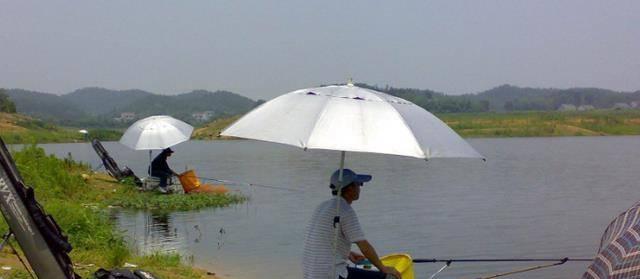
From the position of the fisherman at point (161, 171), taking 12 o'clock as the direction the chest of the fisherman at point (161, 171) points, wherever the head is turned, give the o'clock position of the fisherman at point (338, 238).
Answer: the fisherman at point (338, 238) is roughly at 3 o'clock from the fisherman at point (161, 171).

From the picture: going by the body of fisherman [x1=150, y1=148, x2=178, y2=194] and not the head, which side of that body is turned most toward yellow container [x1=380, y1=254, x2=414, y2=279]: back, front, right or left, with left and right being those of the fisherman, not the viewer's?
right

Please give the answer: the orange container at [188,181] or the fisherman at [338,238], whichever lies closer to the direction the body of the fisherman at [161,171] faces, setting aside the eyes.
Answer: the orange container

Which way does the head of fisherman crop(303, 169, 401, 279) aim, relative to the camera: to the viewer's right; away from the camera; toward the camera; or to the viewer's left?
to the viewer's right

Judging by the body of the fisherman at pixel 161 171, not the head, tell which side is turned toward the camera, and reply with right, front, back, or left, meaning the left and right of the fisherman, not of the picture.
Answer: right

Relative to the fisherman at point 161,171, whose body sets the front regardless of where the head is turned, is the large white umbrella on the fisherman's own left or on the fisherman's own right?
on the fisherman's own right

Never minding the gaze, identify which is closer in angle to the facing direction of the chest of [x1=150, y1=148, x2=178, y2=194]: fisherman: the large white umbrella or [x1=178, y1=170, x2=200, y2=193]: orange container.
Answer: the orange container

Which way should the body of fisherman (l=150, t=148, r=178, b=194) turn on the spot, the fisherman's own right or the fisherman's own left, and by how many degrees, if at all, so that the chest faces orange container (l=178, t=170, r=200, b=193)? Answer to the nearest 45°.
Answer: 0° — they already face it

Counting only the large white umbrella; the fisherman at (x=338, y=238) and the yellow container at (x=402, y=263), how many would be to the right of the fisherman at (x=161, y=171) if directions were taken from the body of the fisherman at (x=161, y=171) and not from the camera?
3
